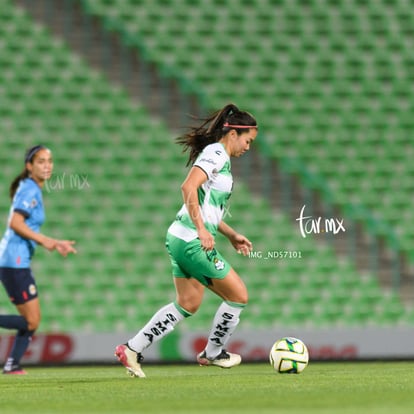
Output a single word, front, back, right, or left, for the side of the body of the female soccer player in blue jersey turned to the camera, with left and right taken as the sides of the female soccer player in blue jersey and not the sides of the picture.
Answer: right

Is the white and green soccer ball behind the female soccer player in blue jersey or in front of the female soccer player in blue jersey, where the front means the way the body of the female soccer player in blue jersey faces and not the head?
in front

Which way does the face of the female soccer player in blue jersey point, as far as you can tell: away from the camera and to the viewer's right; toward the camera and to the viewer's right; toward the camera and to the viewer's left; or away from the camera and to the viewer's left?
toward the camera and to the viewer's right

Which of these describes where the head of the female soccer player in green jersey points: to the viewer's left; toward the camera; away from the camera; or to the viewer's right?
to the viewer's right

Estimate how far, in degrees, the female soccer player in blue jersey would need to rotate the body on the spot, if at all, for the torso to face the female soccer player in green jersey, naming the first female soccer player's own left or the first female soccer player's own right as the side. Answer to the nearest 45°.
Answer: approximately 45° to the first female soccer player's own right

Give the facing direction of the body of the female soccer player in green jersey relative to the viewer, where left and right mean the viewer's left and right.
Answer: facing to the right of the viewer
